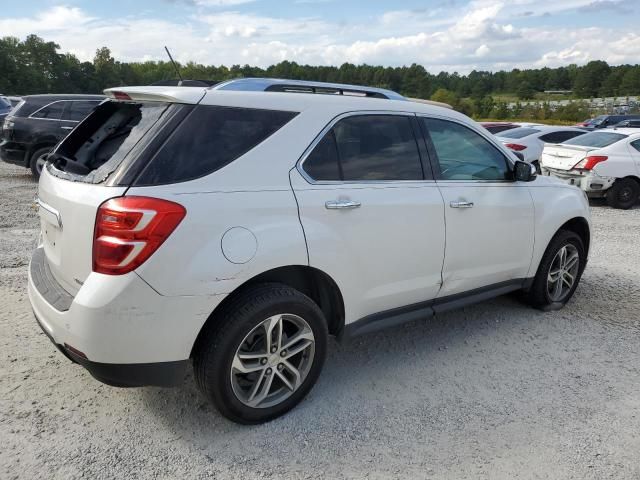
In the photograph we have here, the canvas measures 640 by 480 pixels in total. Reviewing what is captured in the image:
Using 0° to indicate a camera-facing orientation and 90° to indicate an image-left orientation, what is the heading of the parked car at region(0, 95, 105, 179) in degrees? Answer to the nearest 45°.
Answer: approximately 225°

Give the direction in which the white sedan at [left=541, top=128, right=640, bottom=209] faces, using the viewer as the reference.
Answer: facing away from the viewer and to the right of the viewer

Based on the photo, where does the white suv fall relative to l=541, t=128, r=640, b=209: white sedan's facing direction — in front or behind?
behind

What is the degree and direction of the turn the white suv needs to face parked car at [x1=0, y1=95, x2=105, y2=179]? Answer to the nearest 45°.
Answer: approximately 90° to its left

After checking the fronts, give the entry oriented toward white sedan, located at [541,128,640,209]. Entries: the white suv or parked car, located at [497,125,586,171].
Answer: the white suv

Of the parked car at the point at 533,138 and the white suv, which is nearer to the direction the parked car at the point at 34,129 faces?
the parked car

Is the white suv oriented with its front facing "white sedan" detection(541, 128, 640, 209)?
yes

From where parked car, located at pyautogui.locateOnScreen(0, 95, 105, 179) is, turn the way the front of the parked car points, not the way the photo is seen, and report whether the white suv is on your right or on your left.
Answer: on your right

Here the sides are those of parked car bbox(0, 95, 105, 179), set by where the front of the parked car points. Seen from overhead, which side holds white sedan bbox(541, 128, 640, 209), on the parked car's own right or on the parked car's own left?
on the parked car's own right

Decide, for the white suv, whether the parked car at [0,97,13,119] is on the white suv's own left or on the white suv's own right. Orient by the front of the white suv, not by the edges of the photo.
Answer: on the white suv's own left
